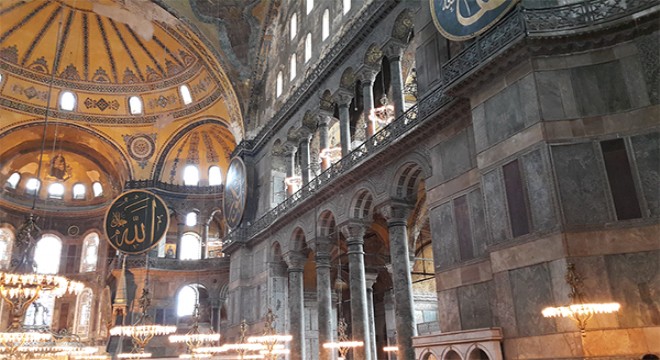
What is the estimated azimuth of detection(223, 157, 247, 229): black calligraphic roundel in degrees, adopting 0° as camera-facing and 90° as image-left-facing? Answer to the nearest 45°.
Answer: approximately 90°

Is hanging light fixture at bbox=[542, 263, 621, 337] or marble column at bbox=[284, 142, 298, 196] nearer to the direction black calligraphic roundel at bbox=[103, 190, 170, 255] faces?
the hanging light fixture

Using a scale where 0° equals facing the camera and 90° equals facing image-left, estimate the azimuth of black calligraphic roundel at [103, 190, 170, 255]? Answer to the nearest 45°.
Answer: approximately 0°

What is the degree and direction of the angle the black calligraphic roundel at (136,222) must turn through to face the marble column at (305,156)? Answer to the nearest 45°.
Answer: approximately 90° to its left

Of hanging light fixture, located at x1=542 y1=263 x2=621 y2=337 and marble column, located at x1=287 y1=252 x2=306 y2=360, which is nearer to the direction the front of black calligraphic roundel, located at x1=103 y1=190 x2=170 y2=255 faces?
the hanging light fixture

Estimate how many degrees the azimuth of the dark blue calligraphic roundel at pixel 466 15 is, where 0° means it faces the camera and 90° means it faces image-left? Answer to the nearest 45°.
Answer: approximately 45°

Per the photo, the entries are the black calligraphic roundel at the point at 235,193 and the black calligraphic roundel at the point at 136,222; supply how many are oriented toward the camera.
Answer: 1

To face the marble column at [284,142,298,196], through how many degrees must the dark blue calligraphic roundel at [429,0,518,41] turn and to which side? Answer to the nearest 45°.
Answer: approximately 90° to its right

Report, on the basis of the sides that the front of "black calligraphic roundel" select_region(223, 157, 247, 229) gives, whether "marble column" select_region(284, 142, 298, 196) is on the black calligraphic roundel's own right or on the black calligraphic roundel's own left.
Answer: on the black calligraphic roundel's own left

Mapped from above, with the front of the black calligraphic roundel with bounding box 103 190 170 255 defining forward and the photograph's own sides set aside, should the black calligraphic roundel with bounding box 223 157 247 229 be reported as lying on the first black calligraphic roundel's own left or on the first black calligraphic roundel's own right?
on the first black calligraphic roundel's own left

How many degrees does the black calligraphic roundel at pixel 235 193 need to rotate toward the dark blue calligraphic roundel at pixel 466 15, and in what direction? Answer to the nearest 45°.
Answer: approximately 90° to its left

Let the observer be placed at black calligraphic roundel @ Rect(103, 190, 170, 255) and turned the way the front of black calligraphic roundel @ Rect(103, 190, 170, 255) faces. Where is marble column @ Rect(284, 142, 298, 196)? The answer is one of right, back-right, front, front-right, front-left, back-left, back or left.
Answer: left

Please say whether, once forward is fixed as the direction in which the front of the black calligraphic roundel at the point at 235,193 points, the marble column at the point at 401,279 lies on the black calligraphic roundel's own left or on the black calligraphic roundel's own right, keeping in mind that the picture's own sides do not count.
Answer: on the black calligraphic roundel's own left
